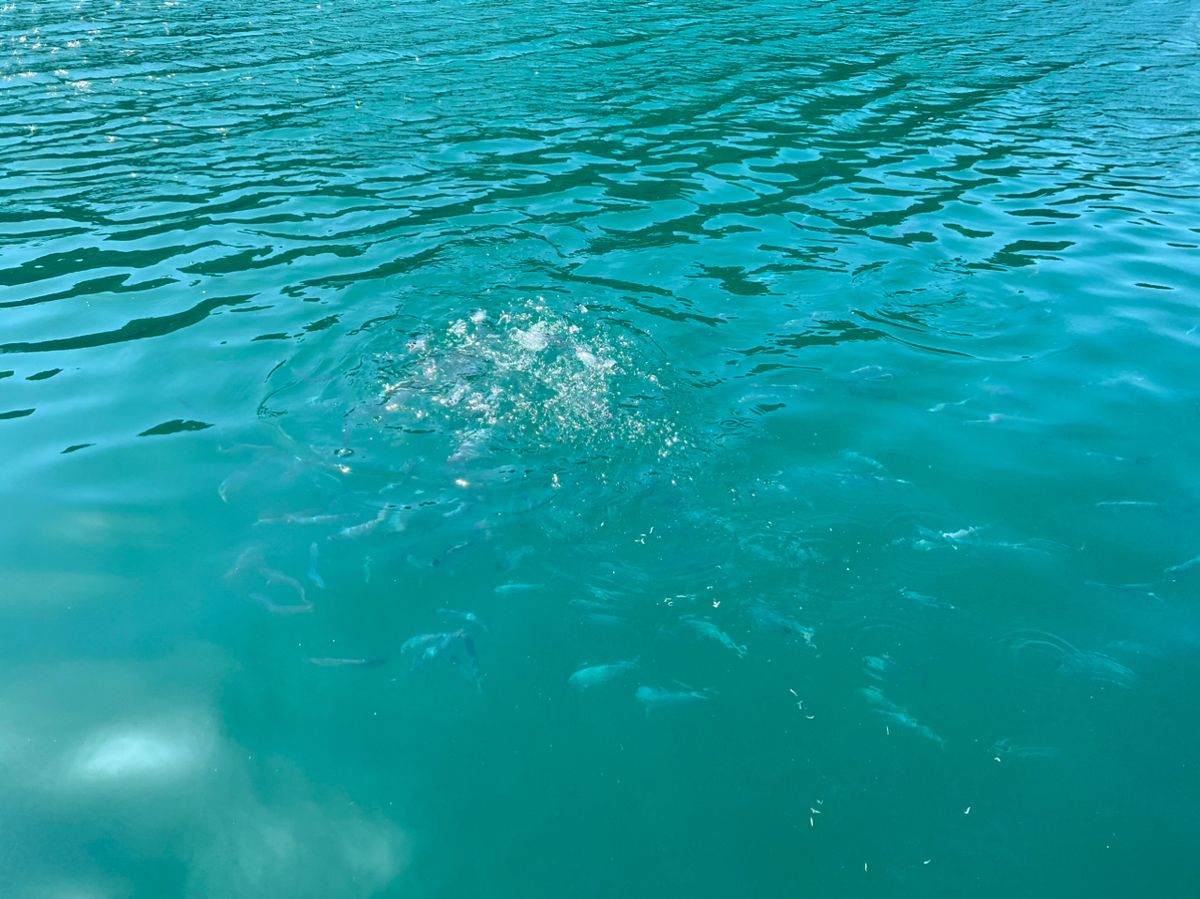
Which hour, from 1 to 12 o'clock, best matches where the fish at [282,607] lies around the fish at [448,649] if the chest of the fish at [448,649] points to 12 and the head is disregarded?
the fish at [282,607] is roughly at 1 o'clock from the fish at [448,649].

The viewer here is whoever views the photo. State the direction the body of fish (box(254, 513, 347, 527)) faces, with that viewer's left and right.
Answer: facing to the right of the viewer

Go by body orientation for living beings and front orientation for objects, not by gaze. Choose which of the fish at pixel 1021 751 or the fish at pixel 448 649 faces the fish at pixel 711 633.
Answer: the fish at pixel 1021 751

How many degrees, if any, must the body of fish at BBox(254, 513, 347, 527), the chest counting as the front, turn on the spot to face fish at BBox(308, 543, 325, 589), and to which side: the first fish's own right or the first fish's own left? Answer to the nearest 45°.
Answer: approximately 90° to the first fish's own right

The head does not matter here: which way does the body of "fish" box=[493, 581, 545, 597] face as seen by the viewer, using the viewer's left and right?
facing to the left of the viewer

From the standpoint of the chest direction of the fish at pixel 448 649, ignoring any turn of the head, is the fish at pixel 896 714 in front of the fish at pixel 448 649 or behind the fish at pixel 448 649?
behind

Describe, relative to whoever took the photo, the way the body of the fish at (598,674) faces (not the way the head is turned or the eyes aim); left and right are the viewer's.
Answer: facing to the left of the viewer

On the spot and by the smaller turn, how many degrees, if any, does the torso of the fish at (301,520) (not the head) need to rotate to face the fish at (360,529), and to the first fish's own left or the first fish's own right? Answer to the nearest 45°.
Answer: approximately 45° to the first fish's own right
